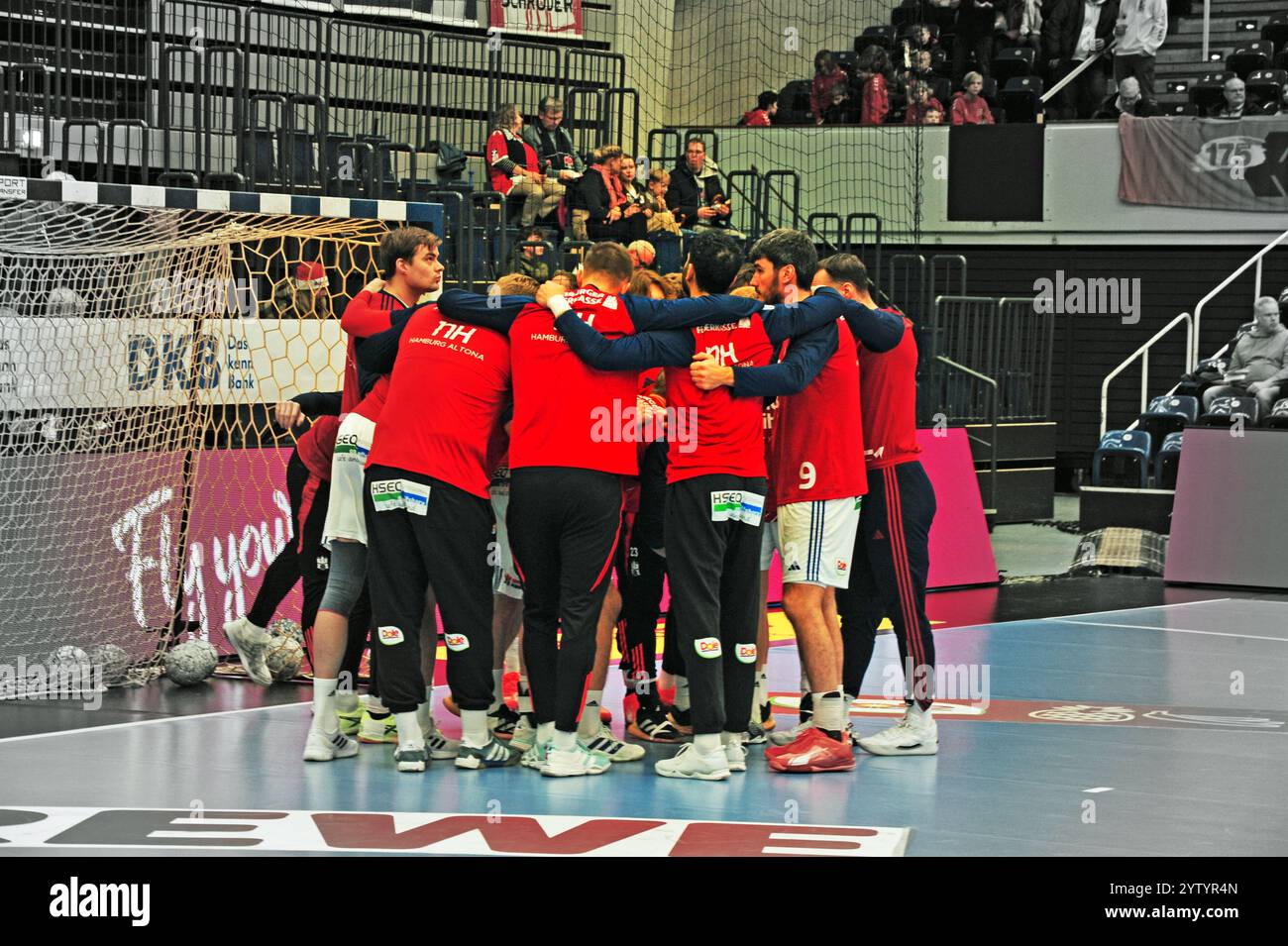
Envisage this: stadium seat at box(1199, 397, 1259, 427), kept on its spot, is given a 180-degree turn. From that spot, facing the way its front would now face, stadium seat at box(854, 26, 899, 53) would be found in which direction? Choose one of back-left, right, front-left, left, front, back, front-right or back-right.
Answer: left

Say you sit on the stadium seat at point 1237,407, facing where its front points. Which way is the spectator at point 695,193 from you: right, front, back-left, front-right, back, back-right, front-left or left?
front-right

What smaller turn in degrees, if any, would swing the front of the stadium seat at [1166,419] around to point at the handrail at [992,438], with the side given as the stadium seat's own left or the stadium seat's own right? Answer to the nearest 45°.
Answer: approximately 45° to the stadium seat's own right

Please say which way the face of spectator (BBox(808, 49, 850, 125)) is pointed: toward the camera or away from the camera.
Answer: toward the camera

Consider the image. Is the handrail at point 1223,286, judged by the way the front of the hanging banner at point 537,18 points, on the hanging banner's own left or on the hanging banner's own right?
on the hanging banner's own left

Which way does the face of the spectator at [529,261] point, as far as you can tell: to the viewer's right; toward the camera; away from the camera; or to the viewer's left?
toward the camera

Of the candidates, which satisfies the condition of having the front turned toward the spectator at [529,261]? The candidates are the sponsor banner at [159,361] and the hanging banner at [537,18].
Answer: the hanging banner

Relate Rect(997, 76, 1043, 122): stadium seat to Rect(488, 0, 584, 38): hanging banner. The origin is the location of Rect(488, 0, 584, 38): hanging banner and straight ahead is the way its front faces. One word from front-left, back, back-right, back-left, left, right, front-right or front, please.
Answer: left

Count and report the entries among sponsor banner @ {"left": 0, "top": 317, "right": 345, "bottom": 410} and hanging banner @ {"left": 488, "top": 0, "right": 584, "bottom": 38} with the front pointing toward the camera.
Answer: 2

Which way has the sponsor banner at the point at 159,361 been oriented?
toward the camera

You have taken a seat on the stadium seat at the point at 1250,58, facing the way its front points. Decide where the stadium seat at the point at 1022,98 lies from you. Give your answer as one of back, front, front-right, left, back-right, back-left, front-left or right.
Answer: front-right

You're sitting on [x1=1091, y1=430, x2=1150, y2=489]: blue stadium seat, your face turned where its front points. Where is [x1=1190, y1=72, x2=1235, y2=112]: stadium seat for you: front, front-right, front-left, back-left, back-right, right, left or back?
back

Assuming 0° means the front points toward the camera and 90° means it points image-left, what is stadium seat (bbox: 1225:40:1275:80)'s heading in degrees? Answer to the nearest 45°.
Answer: approximately 45°

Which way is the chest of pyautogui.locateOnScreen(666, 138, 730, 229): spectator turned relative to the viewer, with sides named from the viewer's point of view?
facing the viewer

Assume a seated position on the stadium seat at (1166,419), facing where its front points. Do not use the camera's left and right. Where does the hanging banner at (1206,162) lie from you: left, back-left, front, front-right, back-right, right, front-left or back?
back-right

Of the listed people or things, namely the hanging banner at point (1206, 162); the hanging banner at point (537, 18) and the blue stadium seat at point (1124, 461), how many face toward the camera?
3
